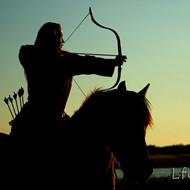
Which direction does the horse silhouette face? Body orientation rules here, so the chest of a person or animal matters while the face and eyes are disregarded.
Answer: to the viewer's right

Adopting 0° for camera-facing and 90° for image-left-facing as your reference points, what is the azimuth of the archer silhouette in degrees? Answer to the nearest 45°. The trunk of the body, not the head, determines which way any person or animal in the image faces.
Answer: approximately 270°
